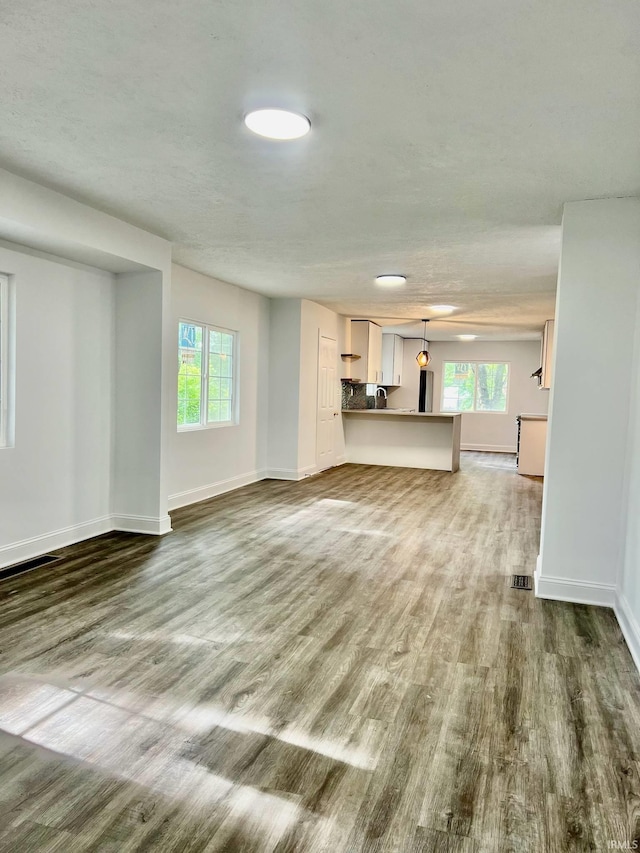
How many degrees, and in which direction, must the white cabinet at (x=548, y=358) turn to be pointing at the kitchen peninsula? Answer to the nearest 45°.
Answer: approximately 45° to its right

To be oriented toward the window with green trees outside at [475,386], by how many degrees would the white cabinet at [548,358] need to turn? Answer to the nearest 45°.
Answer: approximately 90° to its right

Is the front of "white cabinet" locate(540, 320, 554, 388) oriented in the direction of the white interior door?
yes

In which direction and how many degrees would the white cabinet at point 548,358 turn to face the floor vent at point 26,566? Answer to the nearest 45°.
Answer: approximately 45° to its left

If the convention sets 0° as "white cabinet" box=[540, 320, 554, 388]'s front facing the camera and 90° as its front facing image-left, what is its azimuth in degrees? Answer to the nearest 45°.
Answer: approximately 90°

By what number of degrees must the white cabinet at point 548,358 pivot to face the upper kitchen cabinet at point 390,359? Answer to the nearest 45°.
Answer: approximately 45° to its right

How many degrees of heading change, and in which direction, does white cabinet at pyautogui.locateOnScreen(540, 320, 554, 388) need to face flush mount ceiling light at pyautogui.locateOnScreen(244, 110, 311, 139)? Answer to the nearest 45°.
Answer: approximately 90° to its left

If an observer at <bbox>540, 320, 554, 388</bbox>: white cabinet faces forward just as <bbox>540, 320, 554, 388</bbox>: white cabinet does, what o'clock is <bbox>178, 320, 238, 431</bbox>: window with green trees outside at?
The window with green trees outside is roughly at 11 o'clock from the white cabinet.
